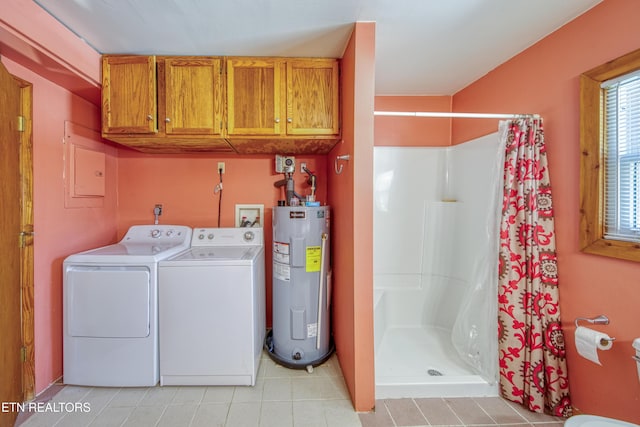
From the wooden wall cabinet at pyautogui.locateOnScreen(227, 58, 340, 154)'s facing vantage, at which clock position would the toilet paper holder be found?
The toilet paper holder is roughly at 10 o'clock from the wooden wall cabinet.

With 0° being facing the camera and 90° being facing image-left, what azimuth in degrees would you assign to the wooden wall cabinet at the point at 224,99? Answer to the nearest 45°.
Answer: approximately 0°

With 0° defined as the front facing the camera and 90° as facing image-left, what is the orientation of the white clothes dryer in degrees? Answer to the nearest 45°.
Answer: approximately 0°

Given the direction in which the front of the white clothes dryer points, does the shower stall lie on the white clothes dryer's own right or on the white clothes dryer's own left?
on the white clothes dryer's own left
